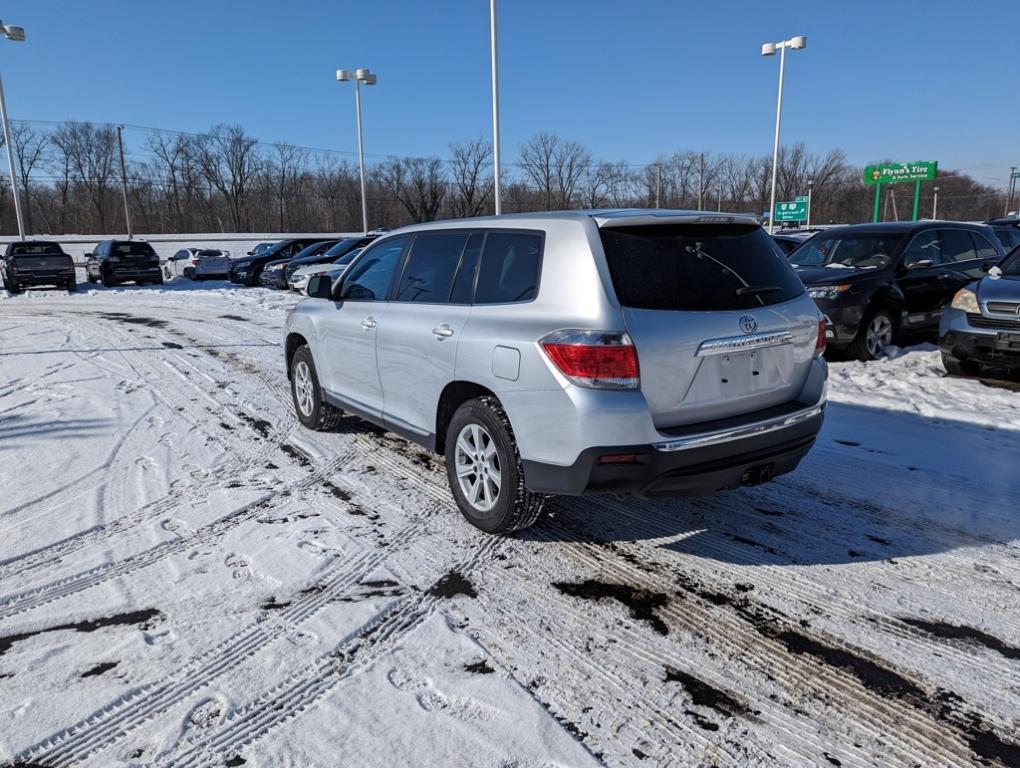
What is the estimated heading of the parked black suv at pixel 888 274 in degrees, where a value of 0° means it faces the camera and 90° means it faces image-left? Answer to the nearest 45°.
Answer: approximately 45°

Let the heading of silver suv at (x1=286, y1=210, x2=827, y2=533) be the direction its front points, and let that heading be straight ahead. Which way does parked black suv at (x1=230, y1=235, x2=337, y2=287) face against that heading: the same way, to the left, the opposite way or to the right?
to the left

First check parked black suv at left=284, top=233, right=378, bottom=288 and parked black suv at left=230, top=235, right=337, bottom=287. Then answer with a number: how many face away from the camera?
0

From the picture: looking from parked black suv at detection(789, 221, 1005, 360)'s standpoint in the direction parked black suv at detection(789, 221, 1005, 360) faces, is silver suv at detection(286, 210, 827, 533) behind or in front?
in front

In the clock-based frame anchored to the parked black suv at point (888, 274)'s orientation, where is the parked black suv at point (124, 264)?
the parked black suv at point (124, 264) is roughly at 2 o'clock from the parked black suv at point (888, 274).

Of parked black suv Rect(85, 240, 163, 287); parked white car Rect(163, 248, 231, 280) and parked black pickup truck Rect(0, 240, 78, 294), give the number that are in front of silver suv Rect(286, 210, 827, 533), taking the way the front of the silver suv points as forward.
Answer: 3

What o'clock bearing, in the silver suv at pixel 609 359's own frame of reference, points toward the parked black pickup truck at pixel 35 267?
The parked black pickup truck is roughly at 12 o'clock from the silver suv.

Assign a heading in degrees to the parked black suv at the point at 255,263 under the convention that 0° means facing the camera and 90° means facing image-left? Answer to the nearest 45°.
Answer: approximately 45°

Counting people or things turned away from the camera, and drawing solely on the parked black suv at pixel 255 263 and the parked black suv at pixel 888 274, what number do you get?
0

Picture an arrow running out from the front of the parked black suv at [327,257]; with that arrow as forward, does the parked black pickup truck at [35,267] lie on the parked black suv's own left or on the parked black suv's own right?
on the parked black suv's own right

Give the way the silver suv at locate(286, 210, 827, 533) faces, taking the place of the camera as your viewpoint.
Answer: facing away from the viewer and to the left of the viewer
